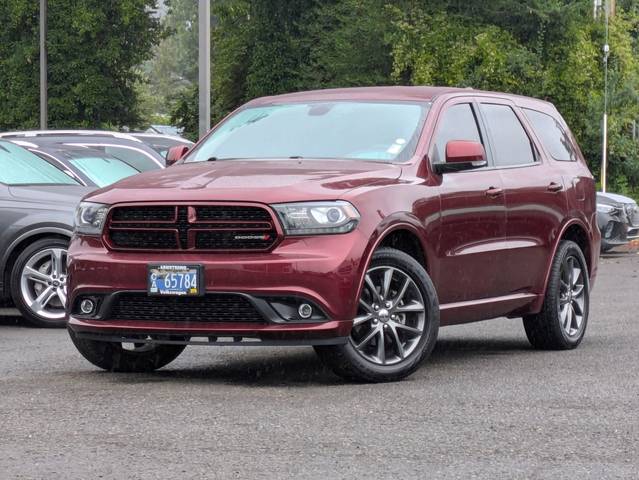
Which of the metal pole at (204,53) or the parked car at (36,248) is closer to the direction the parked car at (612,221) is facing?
the parked car

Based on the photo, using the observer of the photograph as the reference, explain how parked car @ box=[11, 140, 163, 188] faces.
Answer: facing the viewer and to the right of the viewer

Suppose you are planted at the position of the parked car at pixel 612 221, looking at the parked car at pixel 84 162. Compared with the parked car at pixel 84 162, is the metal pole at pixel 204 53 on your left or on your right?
right

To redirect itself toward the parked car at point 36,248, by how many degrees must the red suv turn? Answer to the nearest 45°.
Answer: approximately 90° to its right

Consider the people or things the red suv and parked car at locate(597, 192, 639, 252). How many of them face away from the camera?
0

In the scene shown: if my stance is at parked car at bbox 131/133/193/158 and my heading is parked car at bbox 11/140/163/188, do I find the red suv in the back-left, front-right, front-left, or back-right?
front-left

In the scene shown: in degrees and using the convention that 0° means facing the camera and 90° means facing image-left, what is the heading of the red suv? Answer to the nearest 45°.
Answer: approximately 45°

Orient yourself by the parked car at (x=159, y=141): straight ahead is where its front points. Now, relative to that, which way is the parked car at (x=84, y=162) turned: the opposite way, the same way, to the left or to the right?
the same way

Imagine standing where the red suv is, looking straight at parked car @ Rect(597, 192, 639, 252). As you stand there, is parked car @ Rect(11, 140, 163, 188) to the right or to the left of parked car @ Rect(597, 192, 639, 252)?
left
